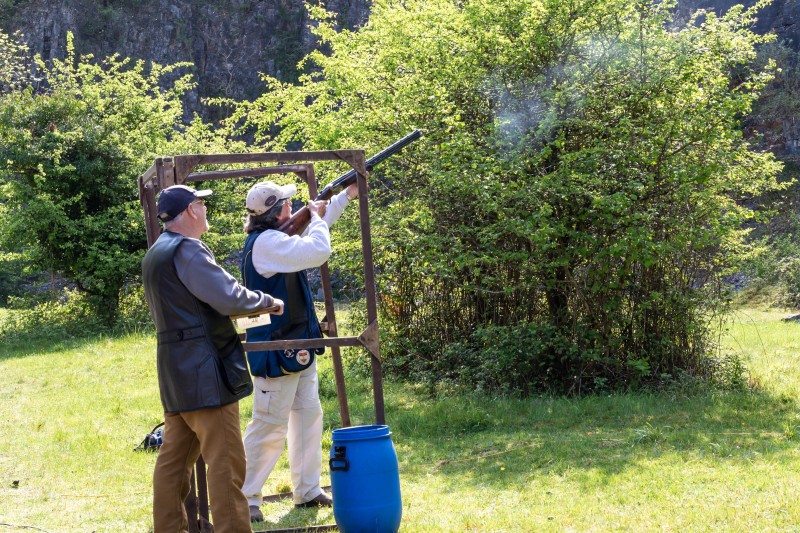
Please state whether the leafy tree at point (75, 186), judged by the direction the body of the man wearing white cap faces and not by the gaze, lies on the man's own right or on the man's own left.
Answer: on the man's own left

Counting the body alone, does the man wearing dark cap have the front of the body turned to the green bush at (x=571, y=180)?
yes

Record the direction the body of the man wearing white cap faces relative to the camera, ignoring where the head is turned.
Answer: to the viewer's right

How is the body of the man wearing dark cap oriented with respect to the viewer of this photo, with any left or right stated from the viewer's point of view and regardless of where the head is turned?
facing away from the viewer and to the right of the viewer

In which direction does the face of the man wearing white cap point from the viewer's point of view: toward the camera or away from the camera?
away from the camera

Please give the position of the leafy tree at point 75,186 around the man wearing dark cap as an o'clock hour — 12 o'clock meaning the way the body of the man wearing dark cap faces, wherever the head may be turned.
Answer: The leafy tree is roughly at 10 o'clock from the man wearing dark cap.
